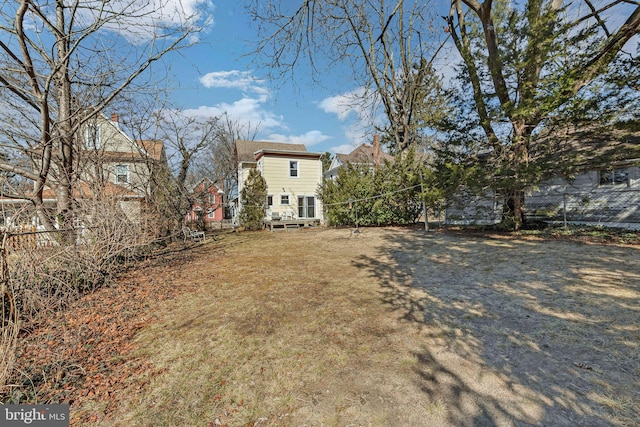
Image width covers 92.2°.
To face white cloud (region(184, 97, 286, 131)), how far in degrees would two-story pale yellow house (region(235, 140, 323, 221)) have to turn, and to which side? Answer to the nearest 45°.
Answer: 0° — it already faces it
